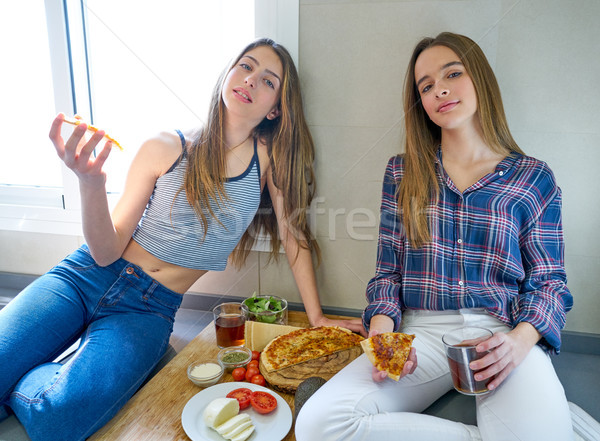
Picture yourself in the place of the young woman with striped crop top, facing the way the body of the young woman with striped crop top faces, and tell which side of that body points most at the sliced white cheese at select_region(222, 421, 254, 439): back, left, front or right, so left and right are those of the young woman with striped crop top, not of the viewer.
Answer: front

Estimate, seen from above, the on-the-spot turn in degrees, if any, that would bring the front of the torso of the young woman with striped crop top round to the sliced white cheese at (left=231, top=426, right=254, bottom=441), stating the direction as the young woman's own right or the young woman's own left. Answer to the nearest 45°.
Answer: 0° — they already face it

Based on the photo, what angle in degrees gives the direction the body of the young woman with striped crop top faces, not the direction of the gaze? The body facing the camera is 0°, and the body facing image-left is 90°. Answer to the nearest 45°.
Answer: approximately 0°

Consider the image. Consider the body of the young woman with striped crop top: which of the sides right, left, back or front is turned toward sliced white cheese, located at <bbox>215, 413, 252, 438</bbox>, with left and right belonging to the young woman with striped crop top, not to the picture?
front
